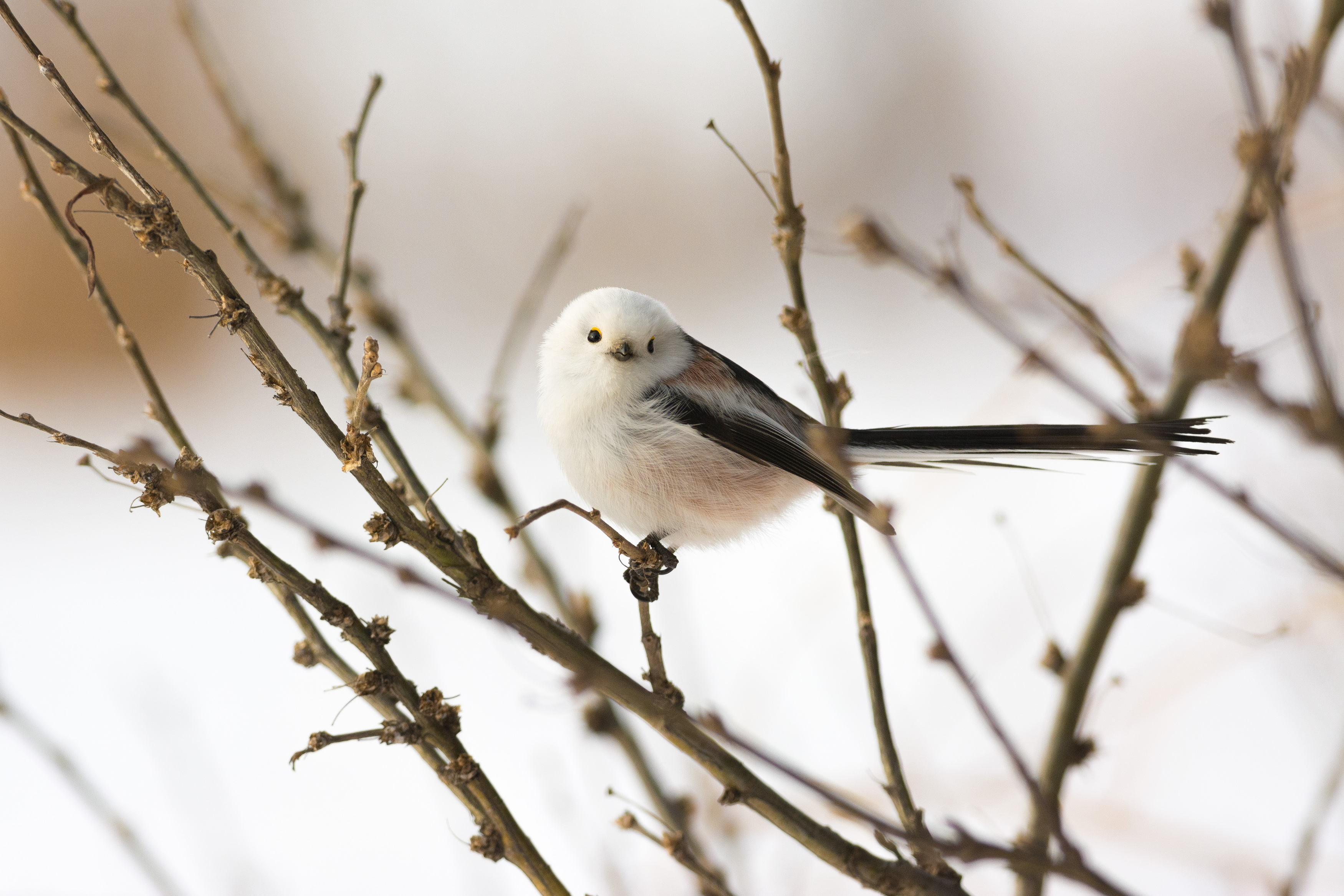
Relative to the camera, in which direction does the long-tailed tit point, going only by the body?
to the viewer's left
